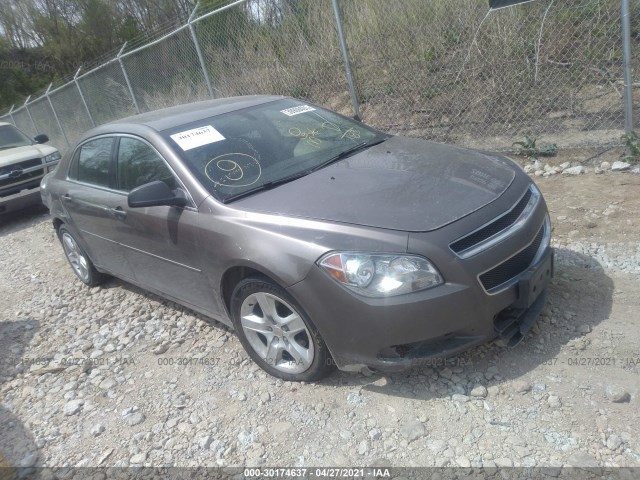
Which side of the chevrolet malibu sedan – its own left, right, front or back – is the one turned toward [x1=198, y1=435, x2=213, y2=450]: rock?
right

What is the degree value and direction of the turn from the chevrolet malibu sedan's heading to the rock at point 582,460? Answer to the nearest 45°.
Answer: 0° — it already faces it

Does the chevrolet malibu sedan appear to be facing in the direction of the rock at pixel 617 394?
yes

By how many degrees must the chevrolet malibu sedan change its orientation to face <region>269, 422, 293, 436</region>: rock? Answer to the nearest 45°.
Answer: approximately 90° to its right

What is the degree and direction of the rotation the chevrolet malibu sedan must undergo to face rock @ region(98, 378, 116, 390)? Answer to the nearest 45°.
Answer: approximately 135° to its right

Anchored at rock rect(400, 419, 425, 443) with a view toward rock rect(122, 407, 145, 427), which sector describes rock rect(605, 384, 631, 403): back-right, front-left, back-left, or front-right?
back-right

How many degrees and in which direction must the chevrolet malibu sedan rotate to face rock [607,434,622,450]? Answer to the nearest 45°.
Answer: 0° — it already faces it

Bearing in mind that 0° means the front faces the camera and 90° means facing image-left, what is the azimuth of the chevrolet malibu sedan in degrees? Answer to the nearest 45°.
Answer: approximately 315°

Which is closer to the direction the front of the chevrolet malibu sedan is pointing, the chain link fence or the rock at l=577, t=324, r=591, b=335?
the rock

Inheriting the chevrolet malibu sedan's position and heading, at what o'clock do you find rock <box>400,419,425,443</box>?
The rock is roughly at 1 o'clock from the chevrolet malibu sedan.
